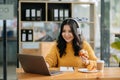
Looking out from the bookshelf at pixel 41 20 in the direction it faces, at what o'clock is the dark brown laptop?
The dark brown laptop is roughly at 12 o'clock from the bookshelf.

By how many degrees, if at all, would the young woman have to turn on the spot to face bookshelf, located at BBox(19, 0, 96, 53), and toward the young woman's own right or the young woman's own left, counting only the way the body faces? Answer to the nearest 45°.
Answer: approximately 180°

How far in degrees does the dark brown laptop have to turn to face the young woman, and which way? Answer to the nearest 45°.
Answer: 0° — it already faces them

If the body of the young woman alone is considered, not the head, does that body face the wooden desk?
yes

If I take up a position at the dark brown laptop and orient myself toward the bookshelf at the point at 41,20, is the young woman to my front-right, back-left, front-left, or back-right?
front-right

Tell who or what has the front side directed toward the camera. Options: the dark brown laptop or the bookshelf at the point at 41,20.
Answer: the bookshelf

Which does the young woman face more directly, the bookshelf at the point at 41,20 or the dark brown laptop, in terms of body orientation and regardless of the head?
the dark brown laptop

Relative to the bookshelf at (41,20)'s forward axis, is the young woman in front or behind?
in front

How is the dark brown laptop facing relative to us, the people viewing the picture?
facing away from the viewer and to the right of the viewer

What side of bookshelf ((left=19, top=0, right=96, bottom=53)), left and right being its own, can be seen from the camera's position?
front

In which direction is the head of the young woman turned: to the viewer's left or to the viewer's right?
to the viewer's left

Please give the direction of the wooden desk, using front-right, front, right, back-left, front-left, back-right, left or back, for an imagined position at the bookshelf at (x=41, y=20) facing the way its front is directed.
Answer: front

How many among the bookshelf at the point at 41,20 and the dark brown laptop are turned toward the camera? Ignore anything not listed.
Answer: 1

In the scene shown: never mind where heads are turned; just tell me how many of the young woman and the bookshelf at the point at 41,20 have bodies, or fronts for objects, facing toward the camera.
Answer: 2

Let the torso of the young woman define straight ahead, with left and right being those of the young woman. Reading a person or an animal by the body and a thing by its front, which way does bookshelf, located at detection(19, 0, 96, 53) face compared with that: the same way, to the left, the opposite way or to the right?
the same way

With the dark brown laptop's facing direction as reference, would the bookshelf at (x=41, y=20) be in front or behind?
in front
